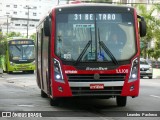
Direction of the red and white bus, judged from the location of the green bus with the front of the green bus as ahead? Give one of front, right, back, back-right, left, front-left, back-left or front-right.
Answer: front

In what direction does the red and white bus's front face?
toward the camera

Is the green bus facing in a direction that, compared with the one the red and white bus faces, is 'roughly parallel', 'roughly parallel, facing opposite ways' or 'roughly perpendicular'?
roughly parallel

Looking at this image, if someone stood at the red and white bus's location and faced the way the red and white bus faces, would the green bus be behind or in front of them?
behind

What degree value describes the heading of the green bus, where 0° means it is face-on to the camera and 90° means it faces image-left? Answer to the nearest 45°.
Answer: approximately 0°

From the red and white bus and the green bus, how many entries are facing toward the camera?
2
